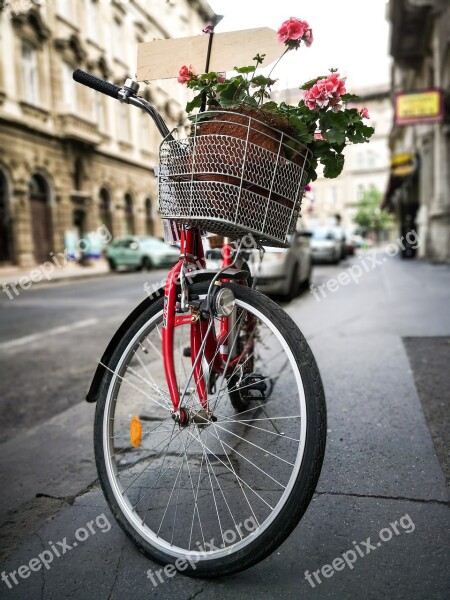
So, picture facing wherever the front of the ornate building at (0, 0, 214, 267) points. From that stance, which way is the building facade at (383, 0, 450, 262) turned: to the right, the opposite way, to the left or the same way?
the opposite way

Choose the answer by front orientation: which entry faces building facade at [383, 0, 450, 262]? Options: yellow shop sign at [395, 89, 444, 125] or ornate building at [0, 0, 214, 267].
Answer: the ornate building

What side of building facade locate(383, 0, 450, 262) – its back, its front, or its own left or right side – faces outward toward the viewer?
left

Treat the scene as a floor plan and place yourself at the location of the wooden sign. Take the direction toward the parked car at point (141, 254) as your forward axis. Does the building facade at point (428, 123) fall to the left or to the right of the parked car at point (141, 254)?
right
